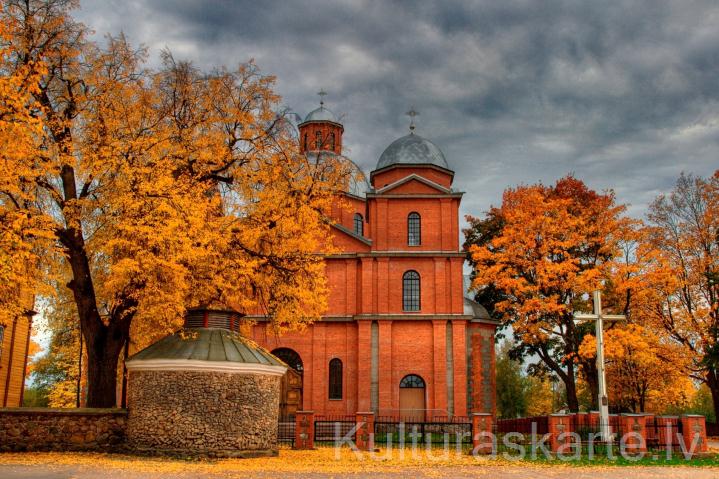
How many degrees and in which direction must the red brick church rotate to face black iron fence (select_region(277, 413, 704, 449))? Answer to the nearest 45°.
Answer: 0° — it already faces it

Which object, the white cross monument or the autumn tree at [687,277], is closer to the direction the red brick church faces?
the white cross monument

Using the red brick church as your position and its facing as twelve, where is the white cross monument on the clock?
The white cross monument is roughly at 11 o'clock from the red brick church.

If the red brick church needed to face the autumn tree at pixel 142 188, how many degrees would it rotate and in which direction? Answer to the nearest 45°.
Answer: approximately 45° to its right

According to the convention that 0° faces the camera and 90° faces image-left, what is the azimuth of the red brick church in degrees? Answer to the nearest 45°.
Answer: approximately 0°

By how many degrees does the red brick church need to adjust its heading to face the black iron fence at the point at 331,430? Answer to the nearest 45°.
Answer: approximately 45° to its right

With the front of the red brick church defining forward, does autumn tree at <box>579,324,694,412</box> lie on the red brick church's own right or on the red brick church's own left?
on the red brick church's own left

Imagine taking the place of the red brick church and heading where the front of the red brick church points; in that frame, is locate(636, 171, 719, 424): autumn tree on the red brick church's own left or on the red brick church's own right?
on the red brick church's own left

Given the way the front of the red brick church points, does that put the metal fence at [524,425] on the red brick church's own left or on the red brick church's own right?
on the red brick church's own left
